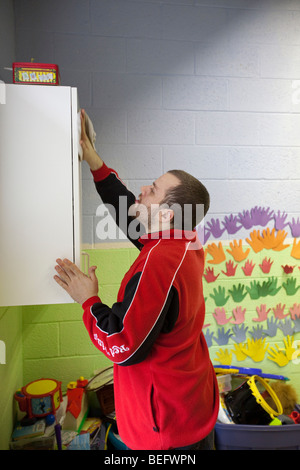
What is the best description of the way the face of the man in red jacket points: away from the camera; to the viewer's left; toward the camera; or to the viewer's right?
to the viewer's left

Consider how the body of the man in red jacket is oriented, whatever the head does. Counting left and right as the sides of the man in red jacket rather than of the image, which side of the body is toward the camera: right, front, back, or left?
left

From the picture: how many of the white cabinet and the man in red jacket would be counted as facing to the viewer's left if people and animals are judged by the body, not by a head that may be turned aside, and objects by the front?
1

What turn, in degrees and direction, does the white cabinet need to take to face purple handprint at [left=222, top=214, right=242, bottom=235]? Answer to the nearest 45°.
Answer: approximately 45° to its left

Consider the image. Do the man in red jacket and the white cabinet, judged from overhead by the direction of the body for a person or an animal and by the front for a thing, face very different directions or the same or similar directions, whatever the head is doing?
very different directions

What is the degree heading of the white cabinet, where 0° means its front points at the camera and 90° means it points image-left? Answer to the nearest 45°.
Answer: approximately 270°
